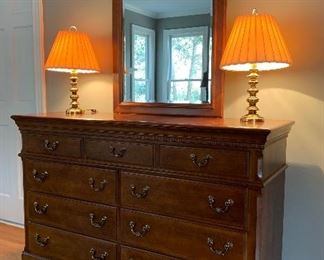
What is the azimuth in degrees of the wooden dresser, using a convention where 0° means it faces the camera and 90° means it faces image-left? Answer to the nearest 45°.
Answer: approximately 45°
